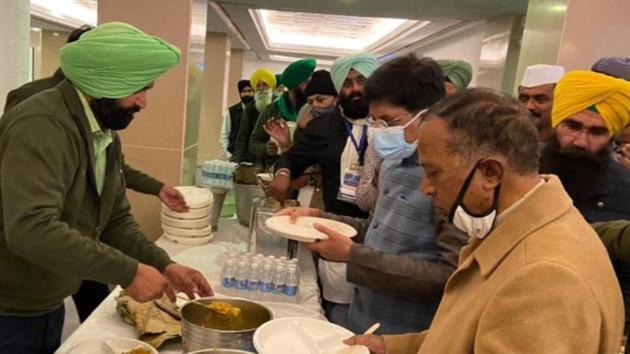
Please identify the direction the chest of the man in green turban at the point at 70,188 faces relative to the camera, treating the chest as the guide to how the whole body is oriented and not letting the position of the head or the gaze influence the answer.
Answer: to the viewer's right

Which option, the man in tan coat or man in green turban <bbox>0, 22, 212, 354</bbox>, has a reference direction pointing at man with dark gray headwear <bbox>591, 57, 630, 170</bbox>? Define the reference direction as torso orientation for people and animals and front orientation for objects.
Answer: the man in green turban

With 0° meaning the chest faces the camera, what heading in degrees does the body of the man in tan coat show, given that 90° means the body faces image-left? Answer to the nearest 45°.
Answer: approximately 90°

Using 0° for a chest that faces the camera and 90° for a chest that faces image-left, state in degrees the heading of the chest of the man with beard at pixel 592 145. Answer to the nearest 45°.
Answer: approximately 45°

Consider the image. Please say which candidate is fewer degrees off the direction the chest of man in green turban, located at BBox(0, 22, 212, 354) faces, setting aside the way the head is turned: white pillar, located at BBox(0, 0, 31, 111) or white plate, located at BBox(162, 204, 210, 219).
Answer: the white plate

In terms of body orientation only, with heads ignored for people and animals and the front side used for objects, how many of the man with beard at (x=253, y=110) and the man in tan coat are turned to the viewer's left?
1

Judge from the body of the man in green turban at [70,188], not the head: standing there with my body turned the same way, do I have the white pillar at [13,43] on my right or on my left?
on my left

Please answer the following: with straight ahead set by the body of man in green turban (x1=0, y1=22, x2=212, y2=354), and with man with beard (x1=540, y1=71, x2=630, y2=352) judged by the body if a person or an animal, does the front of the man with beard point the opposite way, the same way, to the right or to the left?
to the right

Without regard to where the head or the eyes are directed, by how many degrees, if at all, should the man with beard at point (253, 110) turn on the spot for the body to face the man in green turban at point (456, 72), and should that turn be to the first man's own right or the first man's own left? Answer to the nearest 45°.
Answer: approximately 45° to the first man's own left

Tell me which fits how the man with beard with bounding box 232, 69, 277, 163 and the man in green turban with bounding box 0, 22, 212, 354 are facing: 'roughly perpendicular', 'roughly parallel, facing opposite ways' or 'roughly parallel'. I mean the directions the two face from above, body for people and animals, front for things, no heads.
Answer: roughly perpendicular
